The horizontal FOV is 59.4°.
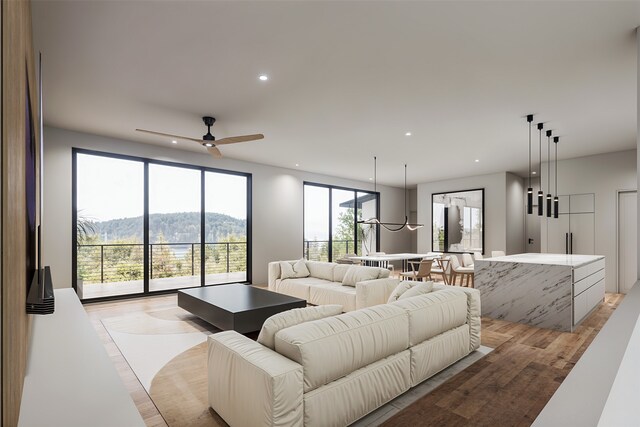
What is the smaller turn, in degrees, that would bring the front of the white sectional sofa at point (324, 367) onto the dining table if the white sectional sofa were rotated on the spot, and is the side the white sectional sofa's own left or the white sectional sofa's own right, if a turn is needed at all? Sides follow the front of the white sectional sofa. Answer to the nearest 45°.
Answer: approximately 45° to the white sectional sofa's own right

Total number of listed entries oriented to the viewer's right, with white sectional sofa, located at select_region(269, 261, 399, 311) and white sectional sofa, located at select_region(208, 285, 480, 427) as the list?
0

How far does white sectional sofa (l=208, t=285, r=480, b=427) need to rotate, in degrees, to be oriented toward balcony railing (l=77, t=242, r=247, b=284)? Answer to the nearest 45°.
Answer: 0° — it already faces it

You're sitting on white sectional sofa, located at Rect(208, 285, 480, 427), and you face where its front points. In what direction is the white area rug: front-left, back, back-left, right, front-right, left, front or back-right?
front

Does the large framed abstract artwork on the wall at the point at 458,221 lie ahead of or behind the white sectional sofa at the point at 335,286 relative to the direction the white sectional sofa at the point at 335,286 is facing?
behind

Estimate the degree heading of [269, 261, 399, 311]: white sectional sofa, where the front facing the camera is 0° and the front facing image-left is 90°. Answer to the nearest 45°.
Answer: approximately 45°

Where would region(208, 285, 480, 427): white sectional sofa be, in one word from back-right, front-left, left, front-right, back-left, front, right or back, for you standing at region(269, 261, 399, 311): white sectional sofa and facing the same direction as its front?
front-left
